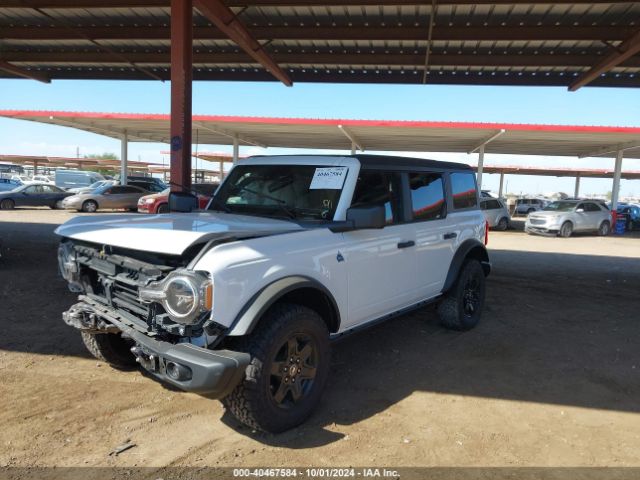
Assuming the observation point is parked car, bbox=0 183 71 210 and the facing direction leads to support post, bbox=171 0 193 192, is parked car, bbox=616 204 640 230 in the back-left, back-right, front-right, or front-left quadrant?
front-left

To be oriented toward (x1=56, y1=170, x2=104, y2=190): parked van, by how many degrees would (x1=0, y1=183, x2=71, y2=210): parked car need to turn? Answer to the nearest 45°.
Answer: approximately 90° to its right

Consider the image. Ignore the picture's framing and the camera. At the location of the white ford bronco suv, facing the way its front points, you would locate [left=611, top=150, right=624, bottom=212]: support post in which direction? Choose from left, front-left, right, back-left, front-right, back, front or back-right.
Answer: back

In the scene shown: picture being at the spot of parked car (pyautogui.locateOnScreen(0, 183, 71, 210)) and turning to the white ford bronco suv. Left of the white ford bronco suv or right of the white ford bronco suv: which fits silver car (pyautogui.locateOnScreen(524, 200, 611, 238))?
left

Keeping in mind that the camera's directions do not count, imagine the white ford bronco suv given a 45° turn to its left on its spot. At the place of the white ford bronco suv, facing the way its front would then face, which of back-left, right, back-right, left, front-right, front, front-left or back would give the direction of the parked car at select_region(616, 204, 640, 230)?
back-left

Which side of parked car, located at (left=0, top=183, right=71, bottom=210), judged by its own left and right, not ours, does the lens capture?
left

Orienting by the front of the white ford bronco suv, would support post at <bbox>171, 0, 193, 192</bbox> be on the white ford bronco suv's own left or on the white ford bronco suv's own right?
on the white ford bronco suv's own right

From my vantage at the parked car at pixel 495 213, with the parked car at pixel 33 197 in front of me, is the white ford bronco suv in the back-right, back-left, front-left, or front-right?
front-left

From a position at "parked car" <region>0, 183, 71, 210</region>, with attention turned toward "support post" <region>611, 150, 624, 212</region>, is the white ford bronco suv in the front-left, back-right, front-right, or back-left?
front-right

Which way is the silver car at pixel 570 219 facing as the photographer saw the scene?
facing the viewer and to the left of the viewer

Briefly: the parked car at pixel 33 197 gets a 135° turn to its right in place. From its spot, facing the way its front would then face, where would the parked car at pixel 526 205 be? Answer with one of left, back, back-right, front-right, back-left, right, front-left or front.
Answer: front-right

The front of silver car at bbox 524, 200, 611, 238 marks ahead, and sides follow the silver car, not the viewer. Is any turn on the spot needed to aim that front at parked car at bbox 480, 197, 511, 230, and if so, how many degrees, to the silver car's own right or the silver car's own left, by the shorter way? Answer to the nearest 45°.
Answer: approximately 45° to the silver car's own right

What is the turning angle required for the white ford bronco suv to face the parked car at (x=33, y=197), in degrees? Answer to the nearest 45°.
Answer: approximately 90° to its right

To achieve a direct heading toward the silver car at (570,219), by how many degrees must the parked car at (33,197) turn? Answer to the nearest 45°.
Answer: approximately 135° to its left

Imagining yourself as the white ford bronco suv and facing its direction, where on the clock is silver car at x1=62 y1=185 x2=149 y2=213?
The silver car is roughly at 4 o'clock from the white ford bronco suv.

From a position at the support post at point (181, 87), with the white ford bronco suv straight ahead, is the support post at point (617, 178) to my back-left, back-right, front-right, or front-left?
back-left
